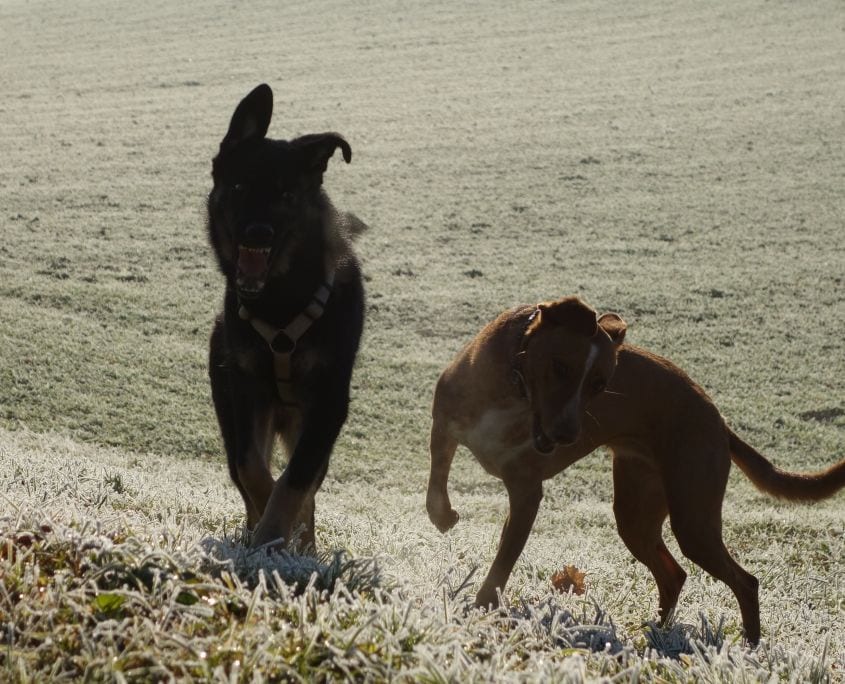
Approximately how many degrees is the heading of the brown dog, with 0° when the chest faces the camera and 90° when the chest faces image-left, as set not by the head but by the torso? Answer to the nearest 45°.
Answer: approximately 45°

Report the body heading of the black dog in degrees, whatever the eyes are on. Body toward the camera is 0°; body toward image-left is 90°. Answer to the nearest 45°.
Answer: approximately 0°

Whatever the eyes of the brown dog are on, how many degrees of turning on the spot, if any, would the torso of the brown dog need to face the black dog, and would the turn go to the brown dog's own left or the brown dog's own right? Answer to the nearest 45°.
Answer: approximately 45° to the brown dog's own right

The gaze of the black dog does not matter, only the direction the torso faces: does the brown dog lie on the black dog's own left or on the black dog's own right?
on the black dog's own left

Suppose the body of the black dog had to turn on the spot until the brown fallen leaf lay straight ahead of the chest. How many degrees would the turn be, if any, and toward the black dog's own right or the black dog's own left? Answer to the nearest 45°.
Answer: approximately 90° to the black dog's own left

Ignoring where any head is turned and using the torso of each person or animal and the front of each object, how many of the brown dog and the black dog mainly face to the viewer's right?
0
